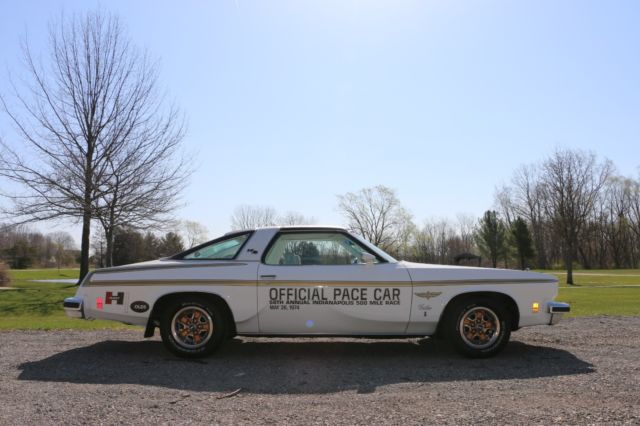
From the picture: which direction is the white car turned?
to the viewer's right
